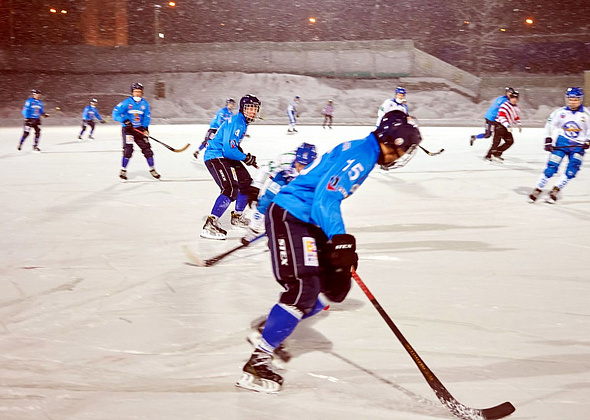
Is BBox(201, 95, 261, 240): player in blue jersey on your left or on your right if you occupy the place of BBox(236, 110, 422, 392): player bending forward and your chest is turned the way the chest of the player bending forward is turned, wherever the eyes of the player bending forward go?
on your left

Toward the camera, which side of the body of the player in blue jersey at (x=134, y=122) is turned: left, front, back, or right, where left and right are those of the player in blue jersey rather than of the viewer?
front

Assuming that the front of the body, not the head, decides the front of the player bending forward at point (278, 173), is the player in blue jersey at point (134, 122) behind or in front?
behind

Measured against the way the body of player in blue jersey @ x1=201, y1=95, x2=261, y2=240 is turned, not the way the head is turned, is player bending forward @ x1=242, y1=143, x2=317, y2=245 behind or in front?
in front

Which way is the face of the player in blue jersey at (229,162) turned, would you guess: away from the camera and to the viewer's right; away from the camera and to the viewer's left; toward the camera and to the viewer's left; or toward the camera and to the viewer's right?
toward the camera and to the viewer's right

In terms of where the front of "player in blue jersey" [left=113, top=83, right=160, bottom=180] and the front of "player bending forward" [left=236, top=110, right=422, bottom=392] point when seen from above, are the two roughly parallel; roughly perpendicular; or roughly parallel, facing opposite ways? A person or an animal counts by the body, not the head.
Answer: roughly perpendicular

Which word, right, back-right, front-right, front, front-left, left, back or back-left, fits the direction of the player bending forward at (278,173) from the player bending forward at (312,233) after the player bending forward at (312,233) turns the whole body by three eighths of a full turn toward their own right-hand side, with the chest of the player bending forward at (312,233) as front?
back-right

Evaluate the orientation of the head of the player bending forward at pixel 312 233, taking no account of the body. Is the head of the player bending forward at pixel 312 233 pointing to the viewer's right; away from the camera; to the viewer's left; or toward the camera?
to the viewer's right

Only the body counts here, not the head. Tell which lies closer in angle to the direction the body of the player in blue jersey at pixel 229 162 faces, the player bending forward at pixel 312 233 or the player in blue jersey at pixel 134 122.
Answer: the player bending forward

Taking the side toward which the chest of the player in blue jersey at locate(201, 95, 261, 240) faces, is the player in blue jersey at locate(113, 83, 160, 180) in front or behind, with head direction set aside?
behind

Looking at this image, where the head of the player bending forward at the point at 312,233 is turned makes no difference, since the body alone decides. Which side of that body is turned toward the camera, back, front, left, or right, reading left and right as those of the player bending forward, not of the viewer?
right

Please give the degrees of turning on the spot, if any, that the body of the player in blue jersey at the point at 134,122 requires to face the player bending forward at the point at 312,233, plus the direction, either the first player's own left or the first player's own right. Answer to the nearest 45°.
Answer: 0° — they already face them

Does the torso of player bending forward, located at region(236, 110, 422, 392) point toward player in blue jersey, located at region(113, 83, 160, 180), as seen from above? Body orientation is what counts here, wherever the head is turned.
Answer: no

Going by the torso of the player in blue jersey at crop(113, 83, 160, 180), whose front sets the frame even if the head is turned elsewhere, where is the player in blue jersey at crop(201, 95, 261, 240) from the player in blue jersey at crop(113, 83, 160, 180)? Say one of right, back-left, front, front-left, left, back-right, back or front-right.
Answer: front

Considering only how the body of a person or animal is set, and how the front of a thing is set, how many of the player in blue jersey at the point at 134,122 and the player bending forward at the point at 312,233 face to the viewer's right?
1
